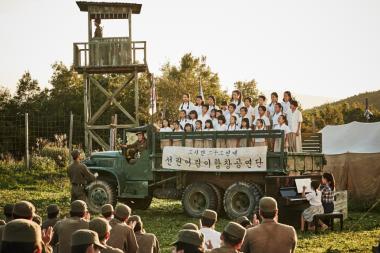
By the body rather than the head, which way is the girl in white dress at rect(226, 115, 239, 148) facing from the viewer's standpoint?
toward the camera

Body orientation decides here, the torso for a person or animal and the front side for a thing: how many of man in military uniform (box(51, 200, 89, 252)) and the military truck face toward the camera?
0

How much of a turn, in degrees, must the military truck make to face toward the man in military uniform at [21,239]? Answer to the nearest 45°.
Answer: approximately 90° to its left

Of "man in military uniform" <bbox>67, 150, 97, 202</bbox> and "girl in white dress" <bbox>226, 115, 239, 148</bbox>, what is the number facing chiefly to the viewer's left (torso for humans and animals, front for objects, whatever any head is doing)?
0

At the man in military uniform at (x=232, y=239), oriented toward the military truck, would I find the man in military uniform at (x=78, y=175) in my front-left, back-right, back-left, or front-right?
front-left

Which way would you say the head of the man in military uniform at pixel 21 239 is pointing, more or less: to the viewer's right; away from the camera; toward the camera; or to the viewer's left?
away from the camera

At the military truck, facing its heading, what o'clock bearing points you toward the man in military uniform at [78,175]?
The man in military uniform is roughly at 11 o'clock from the military truck.

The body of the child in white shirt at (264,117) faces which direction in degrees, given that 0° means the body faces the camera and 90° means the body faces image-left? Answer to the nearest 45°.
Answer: approximately 45°

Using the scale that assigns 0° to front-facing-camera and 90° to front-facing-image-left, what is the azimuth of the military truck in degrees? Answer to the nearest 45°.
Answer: approximately 90°

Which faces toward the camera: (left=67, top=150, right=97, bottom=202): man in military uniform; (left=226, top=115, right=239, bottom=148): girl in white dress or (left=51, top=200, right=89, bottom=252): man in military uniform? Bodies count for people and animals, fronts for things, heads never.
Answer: the girl in white dress

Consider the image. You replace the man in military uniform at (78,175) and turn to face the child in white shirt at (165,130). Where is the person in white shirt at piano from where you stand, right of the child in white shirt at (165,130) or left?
right

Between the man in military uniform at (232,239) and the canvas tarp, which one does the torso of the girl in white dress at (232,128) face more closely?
the man in military uniform

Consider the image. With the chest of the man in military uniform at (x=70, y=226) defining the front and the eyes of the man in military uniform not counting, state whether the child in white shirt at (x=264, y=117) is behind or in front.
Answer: in front

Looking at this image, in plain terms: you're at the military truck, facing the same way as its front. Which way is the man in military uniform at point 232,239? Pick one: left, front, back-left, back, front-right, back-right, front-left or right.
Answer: left
